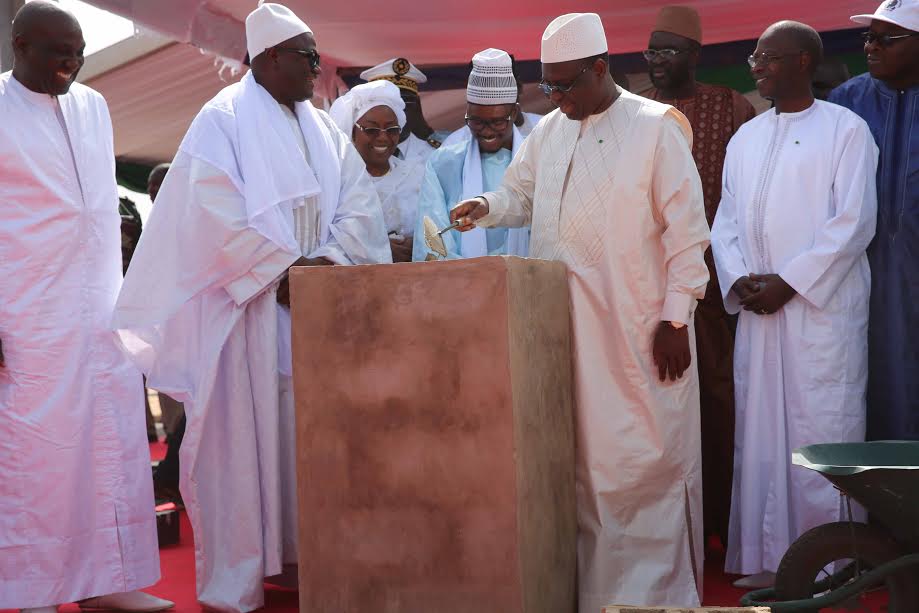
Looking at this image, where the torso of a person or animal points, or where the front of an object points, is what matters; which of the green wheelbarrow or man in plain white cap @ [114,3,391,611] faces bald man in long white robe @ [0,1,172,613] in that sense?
the green wheelbarrow

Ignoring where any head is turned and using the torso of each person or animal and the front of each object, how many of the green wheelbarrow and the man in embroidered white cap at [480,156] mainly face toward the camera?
1

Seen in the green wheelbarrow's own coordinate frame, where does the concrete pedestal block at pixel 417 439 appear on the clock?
The concrete pedestal block is roughly at 11 o'clock from the green wheelbarrow.

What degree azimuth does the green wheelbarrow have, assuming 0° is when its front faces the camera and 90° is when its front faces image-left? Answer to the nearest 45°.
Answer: approximately 90°

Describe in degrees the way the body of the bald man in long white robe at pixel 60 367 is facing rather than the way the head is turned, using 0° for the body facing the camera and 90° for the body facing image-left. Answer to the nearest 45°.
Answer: approximately 315°

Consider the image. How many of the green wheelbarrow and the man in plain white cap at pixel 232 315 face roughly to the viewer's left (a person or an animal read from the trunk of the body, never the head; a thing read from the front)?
1

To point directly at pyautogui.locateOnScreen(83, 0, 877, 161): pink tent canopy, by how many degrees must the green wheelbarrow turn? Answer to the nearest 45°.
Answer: approximately 45° to its right

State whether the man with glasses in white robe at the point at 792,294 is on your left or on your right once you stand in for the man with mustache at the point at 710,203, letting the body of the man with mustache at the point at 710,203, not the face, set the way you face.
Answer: on your left

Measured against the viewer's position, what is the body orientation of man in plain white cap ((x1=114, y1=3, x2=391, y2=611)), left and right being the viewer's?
facing the viewer and to the right of the viewer

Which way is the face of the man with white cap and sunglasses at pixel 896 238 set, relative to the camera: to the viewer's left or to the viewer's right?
to the viewer's left

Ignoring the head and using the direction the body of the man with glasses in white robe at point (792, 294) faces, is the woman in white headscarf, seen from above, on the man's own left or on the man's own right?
on the man's own right

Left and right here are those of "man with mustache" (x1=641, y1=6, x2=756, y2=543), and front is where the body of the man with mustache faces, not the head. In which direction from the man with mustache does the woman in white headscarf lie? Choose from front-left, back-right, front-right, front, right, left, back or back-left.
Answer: front-right
